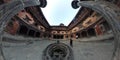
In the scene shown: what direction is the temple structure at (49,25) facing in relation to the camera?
toward the camera
